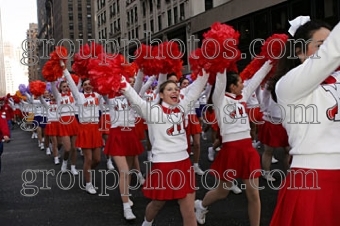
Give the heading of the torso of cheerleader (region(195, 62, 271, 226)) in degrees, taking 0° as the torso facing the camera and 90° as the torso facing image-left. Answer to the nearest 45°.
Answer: approximately 315°

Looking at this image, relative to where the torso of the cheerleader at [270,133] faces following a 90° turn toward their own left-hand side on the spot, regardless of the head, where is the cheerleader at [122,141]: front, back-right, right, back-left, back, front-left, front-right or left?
back

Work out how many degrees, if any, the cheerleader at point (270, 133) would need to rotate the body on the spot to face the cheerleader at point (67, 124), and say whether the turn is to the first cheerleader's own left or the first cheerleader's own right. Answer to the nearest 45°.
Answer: approximately 135° to the first cheerleader's own right

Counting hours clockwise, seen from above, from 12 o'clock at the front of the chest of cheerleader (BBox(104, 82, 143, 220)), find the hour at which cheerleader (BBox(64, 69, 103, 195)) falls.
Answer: cheerleader (BBox(64, 69, 103, 195)) is roughly at 5 o'clock from cheerleader (BBox(104, 82, 143, 220)).

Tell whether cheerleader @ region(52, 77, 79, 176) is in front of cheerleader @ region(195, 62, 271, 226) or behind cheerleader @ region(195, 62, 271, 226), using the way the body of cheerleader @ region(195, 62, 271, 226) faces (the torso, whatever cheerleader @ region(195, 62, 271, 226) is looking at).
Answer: behind

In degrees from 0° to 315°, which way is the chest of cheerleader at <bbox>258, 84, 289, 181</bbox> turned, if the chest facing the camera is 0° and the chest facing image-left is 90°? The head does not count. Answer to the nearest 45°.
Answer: approximately 315°

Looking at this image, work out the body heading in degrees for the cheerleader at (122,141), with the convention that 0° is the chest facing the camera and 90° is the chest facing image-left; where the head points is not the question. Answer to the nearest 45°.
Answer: approximately 0°
